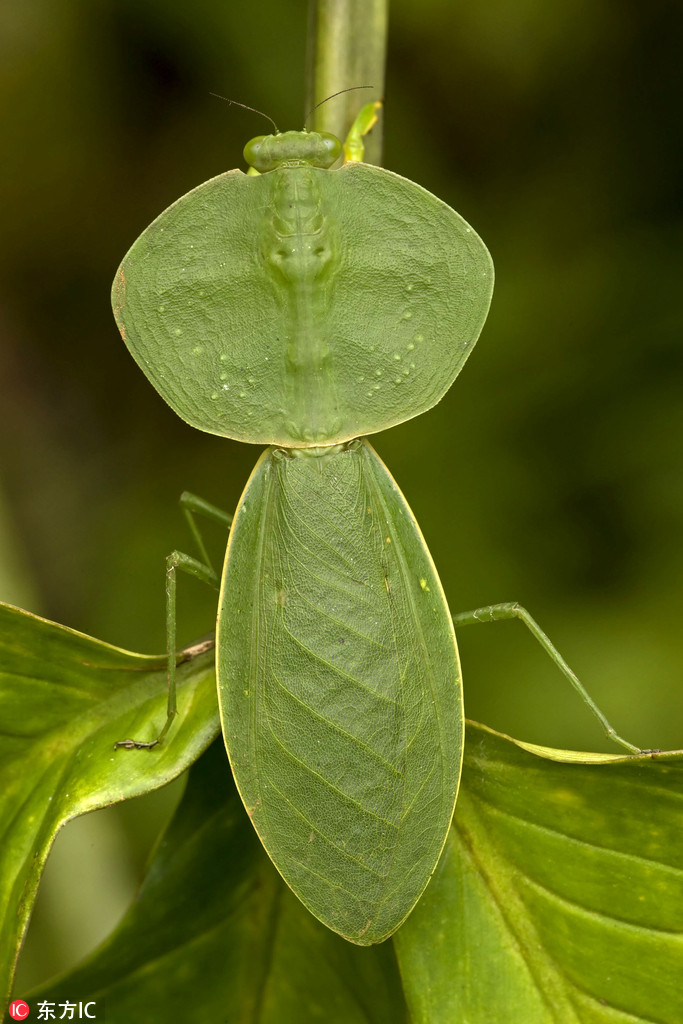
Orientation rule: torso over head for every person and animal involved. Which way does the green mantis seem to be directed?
away from the camera
